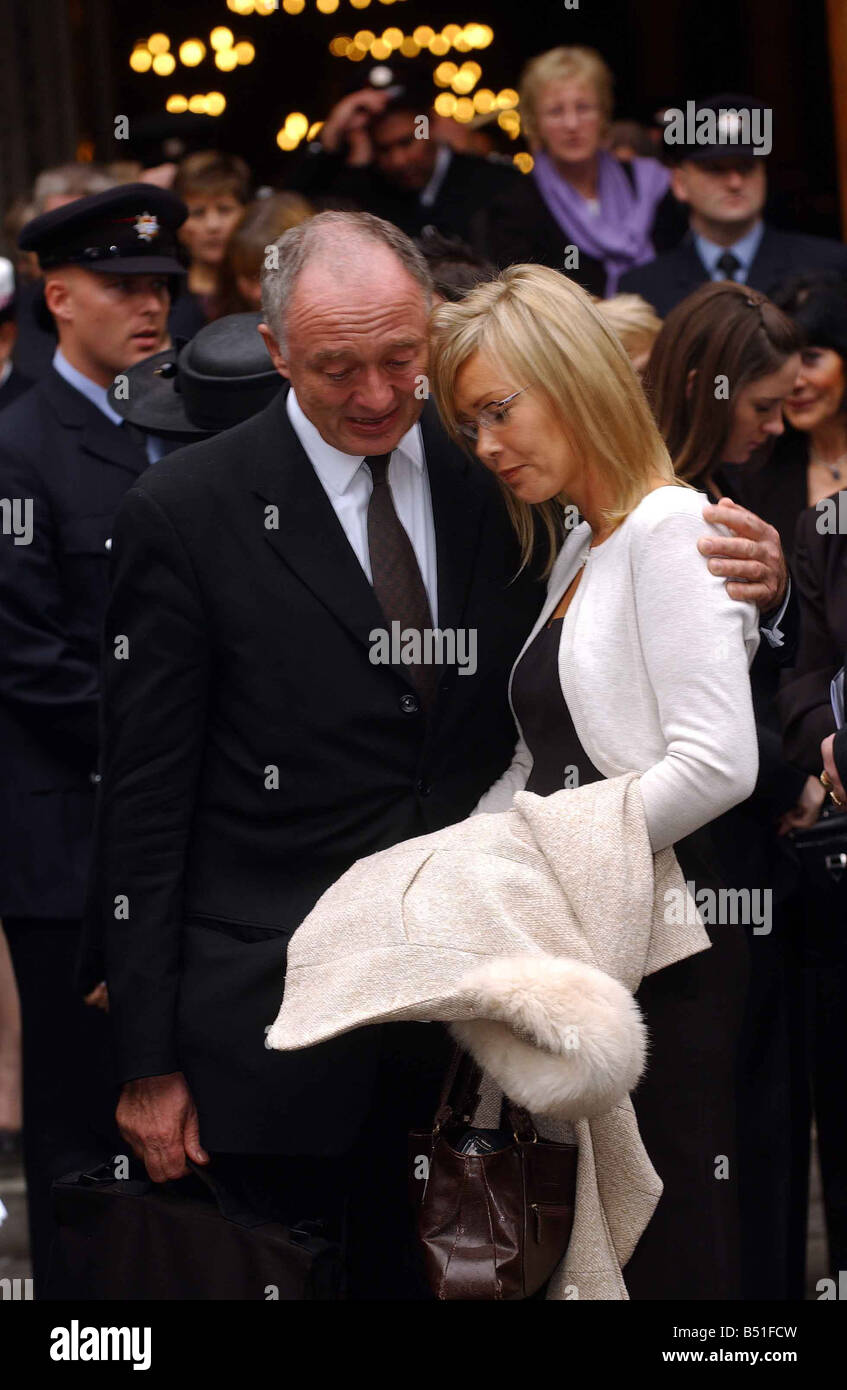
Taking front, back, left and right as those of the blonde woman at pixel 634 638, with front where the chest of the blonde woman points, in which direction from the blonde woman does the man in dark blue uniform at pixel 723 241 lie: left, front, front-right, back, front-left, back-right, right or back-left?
back-right

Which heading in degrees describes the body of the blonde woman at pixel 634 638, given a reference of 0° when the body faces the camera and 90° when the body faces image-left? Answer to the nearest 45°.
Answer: approximately 45°

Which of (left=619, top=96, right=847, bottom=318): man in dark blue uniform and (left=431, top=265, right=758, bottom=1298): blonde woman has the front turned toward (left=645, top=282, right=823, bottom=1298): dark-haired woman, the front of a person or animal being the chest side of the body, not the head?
the man in dark blue uniform

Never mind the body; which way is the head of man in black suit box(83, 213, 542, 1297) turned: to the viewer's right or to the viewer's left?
to the viewer's right

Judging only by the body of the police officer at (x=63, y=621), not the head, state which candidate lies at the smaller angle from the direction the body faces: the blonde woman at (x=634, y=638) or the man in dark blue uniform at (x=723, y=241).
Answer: the blonde woman

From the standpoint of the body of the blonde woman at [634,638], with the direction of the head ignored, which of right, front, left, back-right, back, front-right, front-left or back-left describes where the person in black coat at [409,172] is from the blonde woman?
back-right

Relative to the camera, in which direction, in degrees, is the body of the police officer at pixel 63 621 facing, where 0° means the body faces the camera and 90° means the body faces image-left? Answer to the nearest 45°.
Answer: approximately 315°

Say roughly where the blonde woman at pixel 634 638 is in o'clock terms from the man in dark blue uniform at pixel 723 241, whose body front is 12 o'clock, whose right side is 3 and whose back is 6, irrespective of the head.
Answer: The blonde woman is roughly at 12 o'clock from the man in dark blue uniform.

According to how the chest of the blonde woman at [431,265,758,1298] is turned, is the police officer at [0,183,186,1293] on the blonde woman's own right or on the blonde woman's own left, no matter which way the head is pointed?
on the blonde woman's own right
